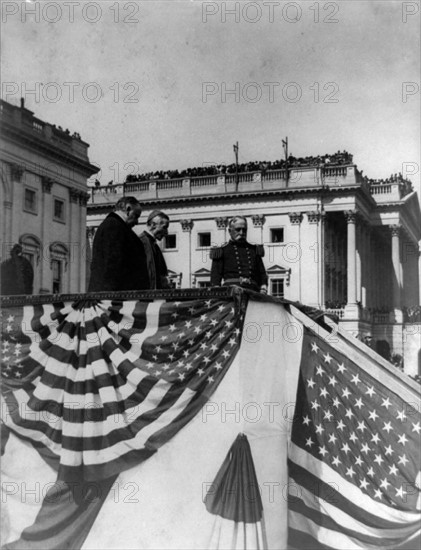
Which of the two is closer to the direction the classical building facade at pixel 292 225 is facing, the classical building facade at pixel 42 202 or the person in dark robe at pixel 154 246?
the person in dark robe

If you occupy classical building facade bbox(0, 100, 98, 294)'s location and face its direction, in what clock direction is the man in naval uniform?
The man in naval uniform is roughly at 1 o'clock from the classical building facade.

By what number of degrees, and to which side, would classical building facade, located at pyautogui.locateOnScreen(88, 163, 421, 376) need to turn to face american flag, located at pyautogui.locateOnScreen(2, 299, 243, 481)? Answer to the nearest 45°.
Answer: approximately 45° to its right

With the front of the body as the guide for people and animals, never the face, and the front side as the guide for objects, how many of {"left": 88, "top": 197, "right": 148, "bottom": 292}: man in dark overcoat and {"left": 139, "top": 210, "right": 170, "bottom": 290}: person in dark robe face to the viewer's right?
2

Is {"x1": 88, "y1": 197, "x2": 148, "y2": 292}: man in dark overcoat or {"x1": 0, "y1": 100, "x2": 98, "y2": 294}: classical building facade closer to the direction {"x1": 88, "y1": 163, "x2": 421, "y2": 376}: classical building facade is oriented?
the man in dark overcoat

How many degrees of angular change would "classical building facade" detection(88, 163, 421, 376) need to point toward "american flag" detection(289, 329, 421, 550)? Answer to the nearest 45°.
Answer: approximately 45° to its right

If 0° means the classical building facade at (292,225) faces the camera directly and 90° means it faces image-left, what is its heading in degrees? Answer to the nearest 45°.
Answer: approximately 315°

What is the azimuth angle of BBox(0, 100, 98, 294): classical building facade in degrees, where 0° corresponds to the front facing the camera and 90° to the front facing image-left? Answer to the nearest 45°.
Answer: approximately 315°

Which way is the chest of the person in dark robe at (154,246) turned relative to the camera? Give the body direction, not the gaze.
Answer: to the viewer's right

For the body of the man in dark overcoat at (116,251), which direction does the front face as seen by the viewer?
to the viewer's right

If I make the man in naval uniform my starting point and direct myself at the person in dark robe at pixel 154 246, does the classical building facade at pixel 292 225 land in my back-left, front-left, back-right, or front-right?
back-right
